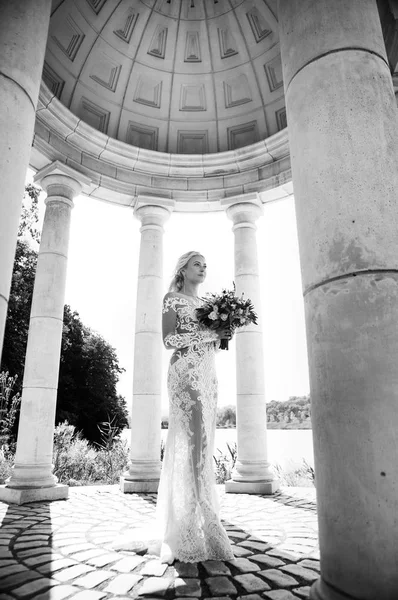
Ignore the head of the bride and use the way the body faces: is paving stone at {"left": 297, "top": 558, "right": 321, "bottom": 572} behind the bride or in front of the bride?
in front

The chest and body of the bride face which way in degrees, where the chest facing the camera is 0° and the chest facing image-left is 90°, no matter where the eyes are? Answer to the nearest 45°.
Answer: approximately 315°

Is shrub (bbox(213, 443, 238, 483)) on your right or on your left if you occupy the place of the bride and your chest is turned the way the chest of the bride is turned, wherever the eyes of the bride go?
on your left

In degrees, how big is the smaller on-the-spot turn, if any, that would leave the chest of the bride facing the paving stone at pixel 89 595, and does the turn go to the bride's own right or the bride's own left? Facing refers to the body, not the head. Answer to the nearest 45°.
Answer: approximately 90° to the bride's own right

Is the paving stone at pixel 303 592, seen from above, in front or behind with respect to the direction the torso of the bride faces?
in front

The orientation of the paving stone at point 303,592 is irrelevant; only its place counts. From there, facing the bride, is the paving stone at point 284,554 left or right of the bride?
right

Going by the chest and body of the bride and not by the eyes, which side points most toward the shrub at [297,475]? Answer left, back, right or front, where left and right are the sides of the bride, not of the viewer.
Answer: left

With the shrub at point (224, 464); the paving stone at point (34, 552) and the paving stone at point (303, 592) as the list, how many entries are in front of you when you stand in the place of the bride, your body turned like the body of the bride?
1

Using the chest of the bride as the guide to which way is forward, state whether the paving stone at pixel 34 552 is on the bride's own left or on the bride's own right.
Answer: on the bride's own right
